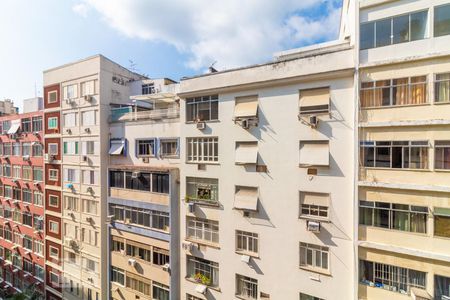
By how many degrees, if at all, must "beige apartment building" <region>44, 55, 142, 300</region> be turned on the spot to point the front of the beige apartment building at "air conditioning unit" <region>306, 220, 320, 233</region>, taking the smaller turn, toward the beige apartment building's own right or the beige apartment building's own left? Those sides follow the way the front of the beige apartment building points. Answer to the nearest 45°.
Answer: approximately 90° to the beige apartment building's own left

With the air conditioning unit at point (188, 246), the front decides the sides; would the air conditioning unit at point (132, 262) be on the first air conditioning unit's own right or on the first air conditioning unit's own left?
on the first air conditioning unit's own right

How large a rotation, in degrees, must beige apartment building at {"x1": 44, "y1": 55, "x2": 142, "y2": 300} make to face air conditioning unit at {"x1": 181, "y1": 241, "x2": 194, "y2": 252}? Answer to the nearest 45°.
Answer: approximately 90° to its left

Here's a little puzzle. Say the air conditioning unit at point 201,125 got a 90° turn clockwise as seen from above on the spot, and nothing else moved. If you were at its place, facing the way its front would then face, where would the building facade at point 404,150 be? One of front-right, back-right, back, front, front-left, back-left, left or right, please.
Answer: back

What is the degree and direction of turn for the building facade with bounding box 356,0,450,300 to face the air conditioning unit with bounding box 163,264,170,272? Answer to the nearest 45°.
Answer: approximately 45° to its right

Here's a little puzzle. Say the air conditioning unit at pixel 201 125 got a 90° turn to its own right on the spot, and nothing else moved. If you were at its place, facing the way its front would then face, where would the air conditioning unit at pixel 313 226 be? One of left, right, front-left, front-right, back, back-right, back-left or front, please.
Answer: back

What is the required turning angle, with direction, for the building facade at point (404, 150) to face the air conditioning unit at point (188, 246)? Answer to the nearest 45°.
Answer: approximately 45° to its right

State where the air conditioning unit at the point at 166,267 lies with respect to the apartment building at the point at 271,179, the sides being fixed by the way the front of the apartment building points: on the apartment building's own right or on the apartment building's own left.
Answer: on the apartment building's own right

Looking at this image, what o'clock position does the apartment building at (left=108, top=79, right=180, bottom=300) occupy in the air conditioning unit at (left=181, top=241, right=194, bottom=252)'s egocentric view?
The apartment building is roughly at 3 o'clock from the air conditioning unit.
